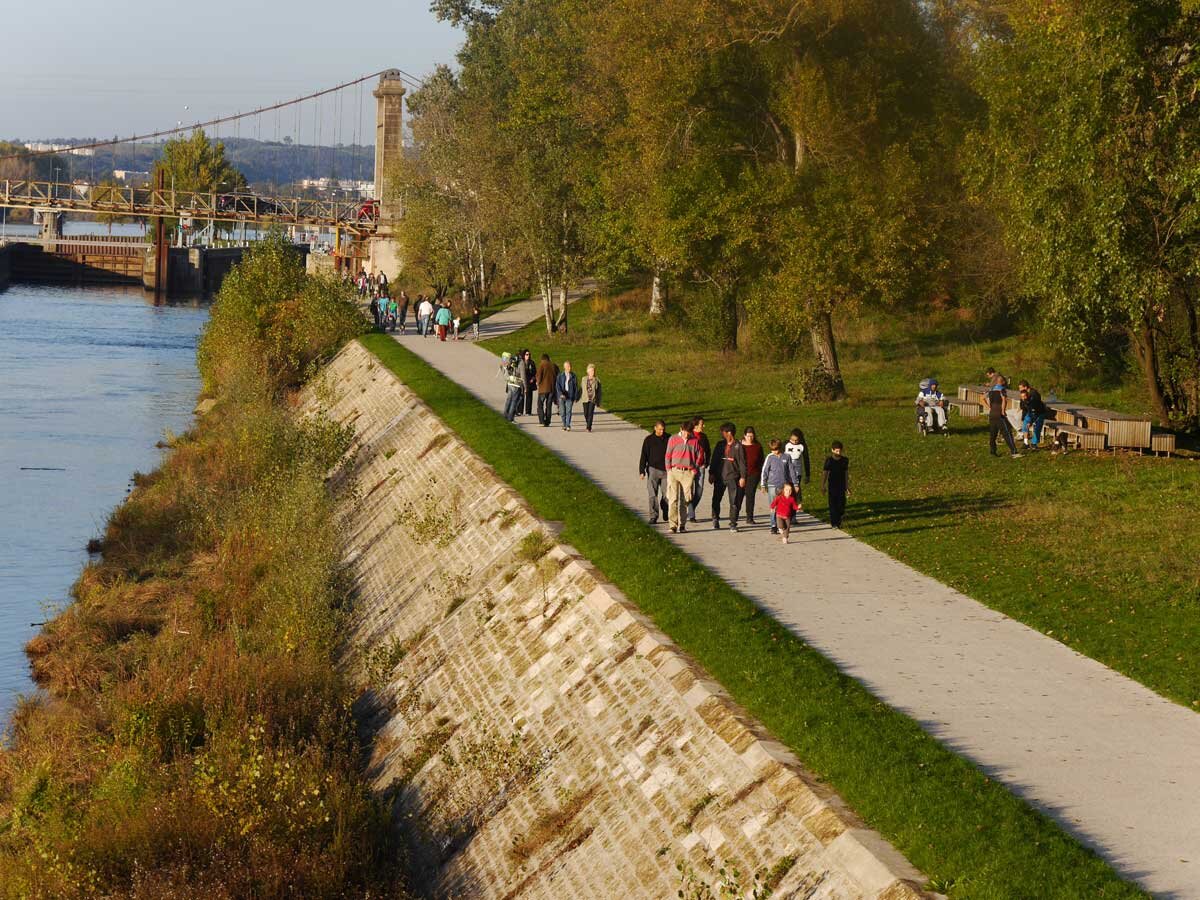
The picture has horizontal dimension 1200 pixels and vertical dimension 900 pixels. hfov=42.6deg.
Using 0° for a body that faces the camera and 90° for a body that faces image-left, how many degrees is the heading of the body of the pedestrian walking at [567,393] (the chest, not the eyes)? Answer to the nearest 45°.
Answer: approximately 0°

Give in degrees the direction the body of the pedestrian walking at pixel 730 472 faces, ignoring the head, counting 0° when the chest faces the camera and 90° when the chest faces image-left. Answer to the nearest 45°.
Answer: approximately 0°

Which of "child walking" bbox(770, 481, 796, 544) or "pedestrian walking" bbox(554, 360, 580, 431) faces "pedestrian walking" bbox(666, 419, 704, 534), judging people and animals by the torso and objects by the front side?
"pedestrian walking" bbox(554, 360, 580, 431)

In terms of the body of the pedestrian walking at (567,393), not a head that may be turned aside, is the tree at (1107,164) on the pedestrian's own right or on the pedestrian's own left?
on the pedestrian's own left

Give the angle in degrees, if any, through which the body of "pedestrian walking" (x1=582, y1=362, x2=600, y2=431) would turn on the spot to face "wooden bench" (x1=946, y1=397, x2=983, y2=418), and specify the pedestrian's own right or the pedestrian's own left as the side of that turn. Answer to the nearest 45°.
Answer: approximately 90° to the pedestrian's own left
